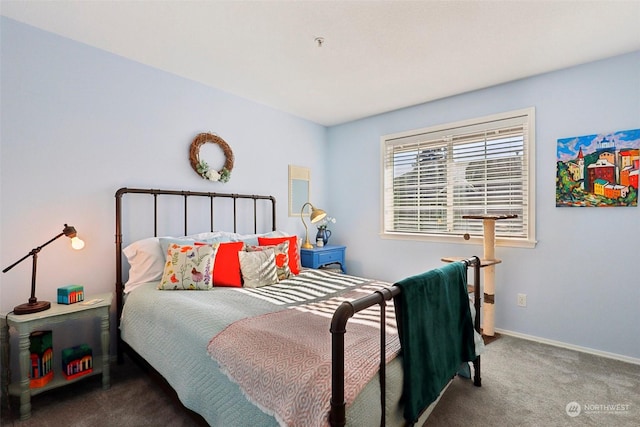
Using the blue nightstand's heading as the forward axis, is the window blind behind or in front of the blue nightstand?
in front

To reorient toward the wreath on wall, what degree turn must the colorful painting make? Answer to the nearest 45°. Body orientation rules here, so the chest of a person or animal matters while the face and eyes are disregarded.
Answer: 0° — it already faces it

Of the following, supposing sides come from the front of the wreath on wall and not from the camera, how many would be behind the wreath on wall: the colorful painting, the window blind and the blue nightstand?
0

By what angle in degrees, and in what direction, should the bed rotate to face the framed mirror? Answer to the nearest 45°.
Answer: approximately 135° to its left

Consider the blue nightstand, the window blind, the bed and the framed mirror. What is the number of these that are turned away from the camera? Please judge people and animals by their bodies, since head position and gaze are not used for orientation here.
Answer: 0

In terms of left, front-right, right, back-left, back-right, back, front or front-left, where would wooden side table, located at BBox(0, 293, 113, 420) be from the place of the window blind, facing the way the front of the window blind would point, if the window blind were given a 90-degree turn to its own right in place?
left

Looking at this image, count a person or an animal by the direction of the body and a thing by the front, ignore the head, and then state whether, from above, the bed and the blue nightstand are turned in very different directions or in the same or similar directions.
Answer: same or similar directions

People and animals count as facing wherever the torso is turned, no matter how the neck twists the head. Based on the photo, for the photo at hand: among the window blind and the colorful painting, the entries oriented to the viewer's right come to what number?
0

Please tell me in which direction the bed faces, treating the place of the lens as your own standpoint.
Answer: facing the viewer and to the right of the viewer

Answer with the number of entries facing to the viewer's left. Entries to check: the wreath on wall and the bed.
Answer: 0

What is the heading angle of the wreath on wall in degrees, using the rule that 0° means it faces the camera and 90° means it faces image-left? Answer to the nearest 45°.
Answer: approximately 315°

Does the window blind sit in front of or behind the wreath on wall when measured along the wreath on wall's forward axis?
in front

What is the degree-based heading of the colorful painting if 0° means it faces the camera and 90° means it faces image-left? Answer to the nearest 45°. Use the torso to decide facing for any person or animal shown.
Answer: approximately 45°

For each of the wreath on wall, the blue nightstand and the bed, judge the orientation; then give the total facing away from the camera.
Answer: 0

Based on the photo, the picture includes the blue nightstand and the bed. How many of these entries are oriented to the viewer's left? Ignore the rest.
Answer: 0
